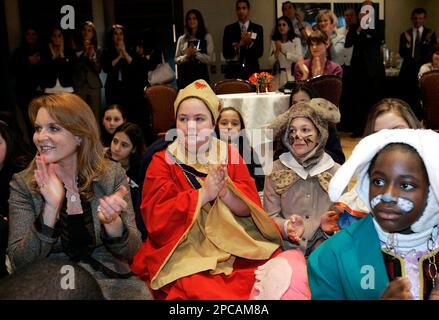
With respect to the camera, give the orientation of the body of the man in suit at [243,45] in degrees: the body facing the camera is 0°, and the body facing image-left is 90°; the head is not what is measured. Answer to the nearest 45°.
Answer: approximately 0°

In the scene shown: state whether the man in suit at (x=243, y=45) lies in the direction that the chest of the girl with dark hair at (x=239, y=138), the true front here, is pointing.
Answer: no

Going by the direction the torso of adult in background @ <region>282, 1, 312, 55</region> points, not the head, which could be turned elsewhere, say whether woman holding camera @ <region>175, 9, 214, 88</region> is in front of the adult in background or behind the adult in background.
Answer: in front

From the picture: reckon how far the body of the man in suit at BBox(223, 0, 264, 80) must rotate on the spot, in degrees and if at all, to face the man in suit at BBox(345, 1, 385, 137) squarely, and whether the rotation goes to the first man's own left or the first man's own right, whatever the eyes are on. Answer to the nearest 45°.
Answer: approximately 90° to the first man's own left

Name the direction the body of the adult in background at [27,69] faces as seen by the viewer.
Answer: toward the camera

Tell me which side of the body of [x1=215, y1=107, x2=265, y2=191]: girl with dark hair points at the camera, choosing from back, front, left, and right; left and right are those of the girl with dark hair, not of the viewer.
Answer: front

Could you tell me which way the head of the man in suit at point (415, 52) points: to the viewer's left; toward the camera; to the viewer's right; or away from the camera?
toward the camera

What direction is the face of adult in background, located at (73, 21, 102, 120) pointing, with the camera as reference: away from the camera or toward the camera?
toward the camera

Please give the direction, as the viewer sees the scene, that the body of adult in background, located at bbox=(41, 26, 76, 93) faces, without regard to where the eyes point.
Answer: toward the camera

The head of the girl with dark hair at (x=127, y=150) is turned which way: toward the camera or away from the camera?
toward the camera

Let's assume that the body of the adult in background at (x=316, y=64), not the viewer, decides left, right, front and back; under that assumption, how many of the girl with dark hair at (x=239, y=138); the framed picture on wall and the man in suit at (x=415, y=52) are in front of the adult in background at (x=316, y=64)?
1

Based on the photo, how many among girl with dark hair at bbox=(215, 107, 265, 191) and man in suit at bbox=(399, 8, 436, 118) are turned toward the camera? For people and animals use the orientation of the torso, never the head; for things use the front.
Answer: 2

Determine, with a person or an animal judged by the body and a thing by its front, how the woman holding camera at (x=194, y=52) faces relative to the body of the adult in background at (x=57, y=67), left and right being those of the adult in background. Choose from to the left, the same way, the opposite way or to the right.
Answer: the same way

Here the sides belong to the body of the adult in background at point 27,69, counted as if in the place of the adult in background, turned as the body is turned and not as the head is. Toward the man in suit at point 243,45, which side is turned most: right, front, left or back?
left

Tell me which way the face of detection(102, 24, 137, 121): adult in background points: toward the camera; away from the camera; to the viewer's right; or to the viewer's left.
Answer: toward the camera

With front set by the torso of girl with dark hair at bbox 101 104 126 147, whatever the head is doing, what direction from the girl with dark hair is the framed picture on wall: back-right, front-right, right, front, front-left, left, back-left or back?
back

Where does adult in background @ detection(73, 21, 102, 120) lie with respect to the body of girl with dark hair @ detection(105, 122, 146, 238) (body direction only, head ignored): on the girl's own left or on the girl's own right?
on the girl's own right

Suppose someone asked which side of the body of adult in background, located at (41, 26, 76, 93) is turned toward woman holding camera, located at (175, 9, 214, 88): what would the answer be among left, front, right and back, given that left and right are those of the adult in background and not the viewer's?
left

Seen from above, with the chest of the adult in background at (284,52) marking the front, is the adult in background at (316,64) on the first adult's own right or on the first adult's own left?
on the first adult's own left
